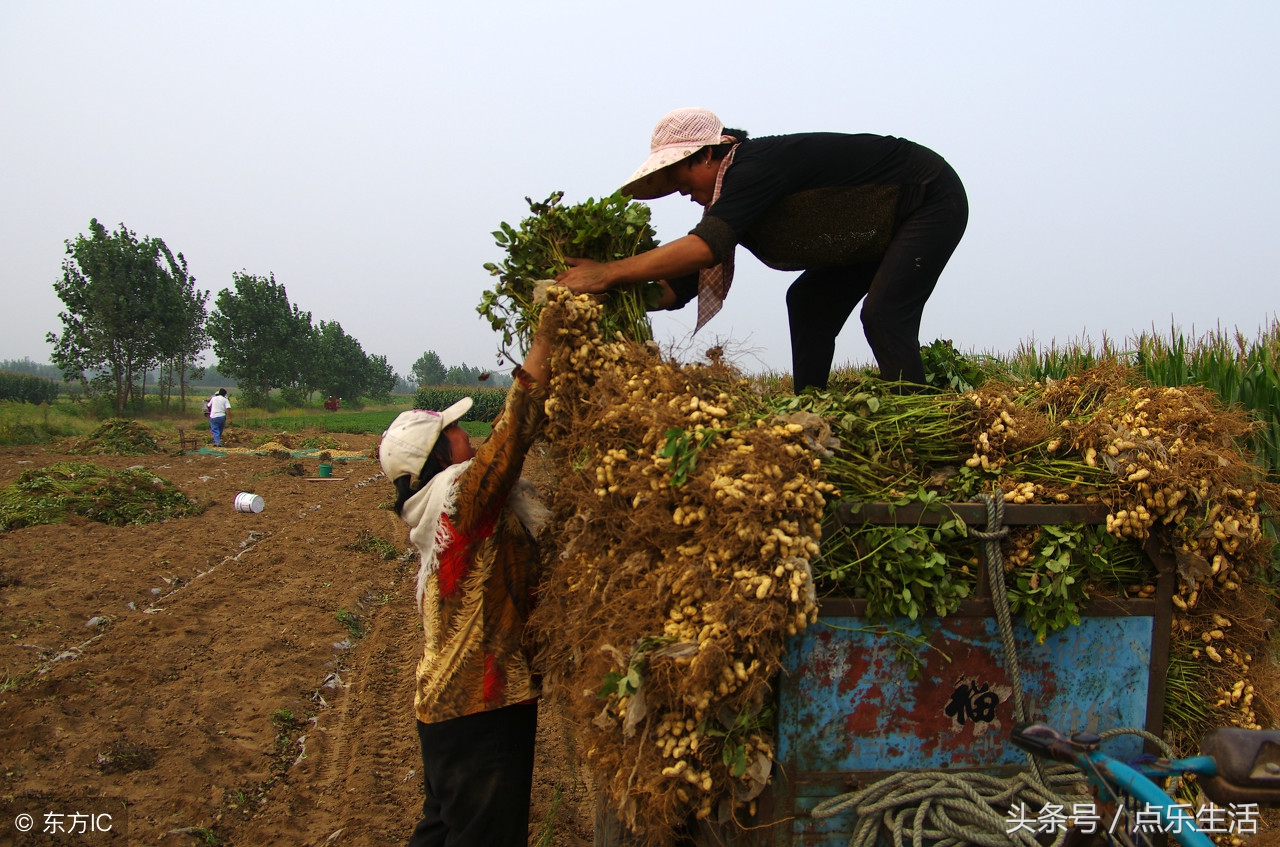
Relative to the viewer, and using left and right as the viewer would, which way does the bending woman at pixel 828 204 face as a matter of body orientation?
facing to the left of the viewer

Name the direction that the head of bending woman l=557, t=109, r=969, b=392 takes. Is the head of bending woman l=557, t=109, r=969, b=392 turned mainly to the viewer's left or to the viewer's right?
to the viewer's left

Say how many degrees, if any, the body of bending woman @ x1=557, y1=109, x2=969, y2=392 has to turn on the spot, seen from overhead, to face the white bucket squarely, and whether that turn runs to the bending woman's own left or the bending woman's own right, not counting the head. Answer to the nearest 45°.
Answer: approximately 45° to the bending woman's own right
